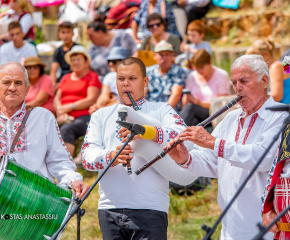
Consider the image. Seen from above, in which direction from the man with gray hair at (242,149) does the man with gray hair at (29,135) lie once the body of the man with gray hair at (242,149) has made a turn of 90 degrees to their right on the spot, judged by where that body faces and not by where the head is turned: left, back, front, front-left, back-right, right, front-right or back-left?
front-left

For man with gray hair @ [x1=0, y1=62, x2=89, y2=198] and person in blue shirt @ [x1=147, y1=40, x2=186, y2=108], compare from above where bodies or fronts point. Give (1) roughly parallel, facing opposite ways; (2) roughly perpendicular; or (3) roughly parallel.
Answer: roughly parallel

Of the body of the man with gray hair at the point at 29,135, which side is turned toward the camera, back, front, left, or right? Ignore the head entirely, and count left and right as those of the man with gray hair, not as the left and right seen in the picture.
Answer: front

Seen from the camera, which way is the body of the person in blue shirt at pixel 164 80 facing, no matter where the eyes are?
toward the camera

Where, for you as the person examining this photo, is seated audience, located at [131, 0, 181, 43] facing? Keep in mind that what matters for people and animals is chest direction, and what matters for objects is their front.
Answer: facing the viewer

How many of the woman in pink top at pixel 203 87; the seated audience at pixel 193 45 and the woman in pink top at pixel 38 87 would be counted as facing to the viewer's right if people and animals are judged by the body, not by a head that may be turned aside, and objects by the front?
0

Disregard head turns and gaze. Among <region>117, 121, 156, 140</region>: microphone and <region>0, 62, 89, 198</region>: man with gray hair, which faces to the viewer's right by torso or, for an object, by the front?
the microphone

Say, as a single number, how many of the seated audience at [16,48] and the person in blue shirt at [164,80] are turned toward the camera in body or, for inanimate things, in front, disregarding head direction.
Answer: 2

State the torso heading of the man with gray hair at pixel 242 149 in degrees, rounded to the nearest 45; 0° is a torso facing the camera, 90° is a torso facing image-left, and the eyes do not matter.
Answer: approximately 45°

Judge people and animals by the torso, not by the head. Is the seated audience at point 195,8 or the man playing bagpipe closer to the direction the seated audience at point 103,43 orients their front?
the man playing bagpipe

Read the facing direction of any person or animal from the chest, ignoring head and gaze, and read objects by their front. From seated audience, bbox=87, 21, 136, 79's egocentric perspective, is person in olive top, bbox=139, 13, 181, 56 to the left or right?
on their left

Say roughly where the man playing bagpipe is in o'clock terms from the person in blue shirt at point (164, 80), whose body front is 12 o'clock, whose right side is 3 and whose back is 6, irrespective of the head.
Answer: The man playing bagpipe is roughly at 12 o'clock from the person in blue shirt.

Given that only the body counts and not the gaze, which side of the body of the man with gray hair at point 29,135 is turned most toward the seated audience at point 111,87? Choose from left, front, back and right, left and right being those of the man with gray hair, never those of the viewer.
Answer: back

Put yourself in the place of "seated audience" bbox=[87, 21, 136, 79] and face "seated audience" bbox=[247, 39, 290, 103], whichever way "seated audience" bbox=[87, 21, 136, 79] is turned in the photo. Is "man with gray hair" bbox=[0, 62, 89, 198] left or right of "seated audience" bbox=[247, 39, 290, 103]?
right

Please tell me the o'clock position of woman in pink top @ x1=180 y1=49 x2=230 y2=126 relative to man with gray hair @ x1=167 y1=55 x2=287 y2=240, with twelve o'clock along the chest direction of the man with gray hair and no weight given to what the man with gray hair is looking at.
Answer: The woman in pink top is roughly at 4 o'clock from the man with gray hair.

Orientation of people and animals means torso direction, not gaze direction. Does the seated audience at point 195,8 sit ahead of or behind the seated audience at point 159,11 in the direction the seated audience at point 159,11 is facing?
behind

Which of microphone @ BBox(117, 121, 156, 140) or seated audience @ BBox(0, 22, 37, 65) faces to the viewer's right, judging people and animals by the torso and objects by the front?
the microphone

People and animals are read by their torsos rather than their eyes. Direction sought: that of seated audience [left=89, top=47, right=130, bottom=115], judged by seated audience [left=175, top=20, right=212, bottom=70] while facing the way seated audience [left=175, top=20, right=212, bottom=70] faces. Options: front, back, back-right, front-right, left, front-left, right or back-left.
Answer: front
